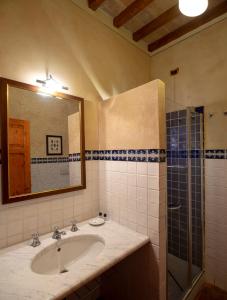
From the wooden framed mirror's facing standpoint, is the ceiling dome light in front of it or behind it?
in front

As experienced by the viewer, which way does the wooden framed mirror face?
facing the viewer and to the right of the viewer

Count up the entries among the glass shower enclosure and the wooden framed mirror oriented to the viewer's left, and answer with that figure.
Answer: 0

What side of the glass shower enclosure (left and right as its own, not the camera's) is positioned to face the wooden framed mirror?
right

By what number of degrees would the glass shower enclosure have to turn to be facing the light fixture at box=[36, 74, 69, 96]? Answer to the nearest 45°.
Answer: approximately 90° to its right

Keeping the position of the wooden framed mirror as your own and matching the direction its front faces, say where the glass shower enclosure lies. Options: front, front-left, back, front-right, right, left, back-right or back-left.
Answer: front-left
